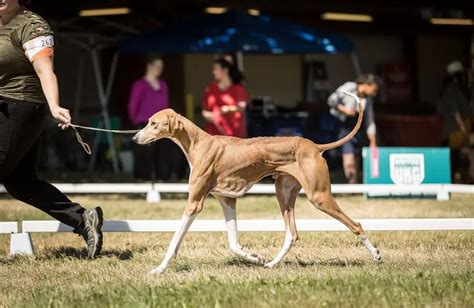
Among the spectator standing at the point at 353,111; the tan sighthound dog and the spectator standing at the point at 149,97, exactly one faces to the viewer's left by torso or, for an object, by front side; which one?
the tan sighthound dog

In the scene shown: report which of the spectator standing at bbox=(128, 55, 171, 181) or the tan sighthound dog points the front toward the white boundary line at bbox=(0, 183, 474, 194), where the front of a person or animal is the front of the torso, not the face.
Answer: the spectator standing

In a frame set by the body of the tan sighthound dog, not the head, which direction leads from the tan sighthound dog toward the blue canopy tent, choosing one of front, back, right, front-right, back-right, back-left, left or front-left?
right

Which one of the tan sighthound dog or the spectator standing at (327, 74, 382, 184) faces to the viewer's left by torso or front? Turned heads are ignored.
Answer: the tan sighthound dog

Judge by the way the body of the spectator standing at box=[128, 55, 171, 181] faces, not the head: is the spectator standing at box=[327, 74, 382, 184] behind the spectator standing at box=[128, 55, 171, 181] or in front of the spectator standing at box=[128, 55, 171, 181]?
in front

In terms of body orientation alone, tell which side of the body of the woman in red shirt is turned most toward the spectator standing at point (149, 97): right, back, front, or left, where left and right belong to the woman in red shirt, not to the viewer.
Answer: right

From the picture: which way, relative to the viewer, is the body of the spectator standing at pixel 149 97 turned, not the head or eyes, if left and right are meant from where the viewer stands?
facing the viewer and to the right of the viewer

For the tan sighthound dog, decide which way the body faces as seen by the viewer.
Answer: to the viewer's left

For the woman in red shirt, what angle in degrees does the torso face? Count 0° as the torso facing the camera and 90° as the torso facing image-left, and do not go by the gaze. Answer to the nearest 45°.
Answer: approximately 45°

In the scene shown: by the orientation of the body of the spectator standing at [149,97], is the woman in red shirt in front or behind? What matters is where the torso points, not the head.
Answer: in front

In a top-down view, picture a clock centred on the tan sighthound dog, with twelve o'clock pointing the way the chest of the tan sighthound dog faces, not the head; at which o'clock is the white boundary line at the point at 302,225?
The white boundary line is roughly at 4 o'clock from the tan sighthound dog.

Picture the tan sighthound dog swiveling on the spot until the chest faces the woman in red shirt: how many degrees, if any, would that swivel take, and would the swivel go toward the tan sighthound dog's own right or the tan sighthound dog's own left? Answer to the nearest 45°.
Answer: approximately 90° to the tan sighthound dog's own right
